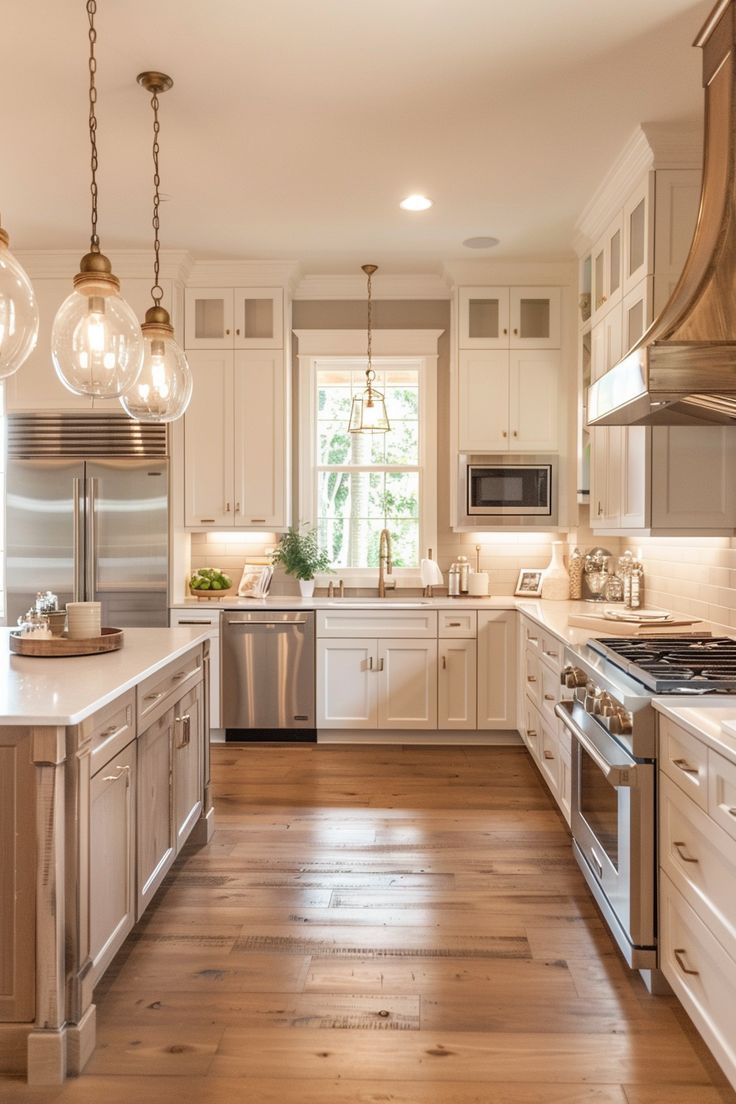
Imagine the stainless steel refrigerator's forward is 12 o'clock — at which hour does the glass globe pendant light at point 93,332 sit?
The glass globe pendant light is roughly at 12 o'clock from the stainless steel refrigerator.

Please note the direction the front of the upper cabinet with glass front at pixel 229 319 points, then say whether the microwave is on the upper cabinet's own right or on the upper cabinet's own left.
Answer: on the upper cabinet's own left

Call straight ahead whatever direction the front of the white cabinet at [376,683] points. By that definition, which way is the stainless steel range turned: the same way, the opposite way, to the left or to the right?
to the right

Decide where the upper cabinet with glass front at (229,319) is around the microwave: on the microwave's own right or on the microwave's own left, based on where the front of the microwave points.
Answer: on the microwave's own right
